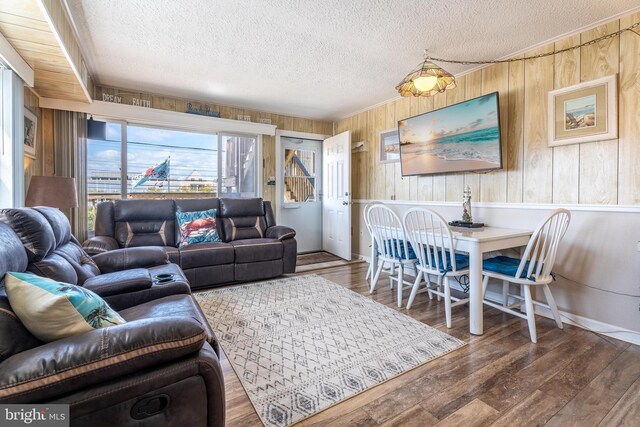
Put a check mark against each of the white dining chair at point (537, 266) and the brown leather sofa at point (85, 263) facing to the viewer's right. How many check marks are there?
1

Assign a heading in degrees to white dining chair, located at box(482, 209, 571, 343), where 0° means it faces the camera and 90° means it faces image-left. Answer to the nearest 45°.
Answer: approximately 135°

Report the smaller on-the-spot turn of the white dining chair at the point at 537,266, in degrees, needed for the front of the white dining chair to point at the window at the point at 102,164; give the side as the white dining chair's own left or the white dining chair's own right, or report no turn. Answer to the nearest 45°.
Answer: approximately 45° to the white dining chair's own left

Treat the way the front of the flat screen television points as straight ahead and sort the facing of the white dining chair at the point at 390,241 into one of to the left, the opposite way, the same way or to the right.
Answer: the opposite way

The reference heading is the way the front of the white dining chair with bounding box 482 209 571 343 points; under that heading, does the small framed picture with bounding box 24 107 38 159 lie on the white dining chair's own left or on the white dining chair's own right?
on the white dining chair's own left

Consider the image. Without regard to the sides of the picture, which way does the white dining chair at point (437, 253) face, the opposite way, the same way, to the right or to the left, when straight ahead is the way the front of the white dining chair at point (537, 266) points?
to the right

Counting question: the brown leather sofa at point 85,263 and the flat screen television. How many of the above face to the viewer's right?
1

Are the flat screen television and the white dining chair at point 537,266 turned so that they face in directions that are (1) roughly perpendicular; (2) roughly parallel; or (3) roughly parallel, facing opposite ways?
roughly perpendicular

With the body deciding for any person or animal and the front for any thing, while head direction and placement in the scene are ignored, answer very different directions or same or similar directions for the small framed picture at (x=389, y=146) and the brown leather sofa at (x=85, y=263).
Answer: very different directions
